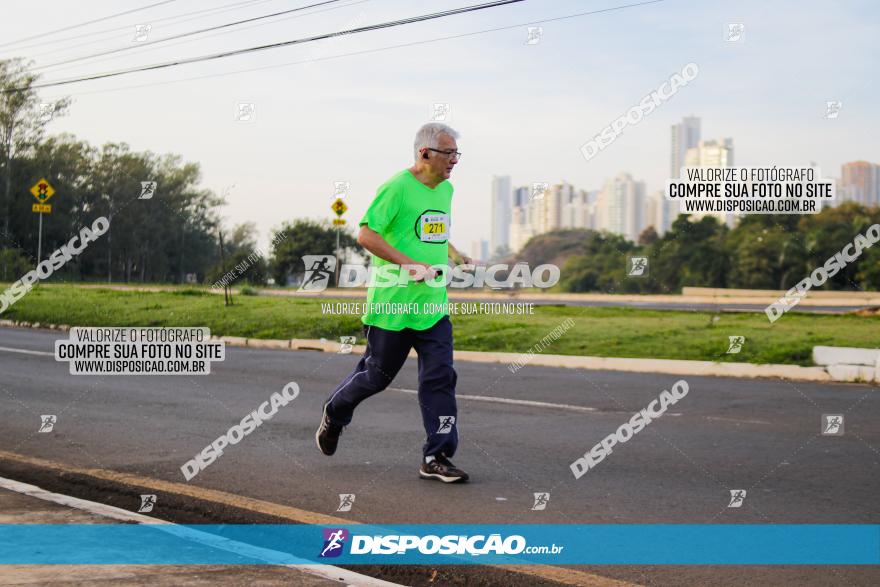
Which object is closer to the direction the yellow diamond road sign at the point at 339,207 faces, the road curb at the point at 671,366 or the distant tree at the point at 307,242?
the road curb

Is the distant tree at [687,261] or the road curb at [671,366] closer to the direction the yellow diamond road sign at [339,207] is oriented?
the road curb

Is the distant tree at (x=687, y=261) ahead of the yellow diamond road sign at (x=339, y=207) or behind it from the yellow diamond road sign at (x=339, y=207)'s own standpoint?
behind

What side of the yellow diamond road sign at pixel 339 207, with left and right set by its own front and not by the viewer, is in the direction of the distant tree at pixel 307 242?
back

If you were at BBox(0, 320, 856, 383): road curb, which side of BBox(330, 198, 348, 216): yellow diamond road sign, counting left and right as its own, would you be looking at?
front

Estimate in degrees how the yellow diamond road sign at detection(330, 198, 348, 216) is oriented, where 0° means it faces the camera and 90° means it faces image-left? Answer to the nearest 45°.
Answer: approximately 0°
